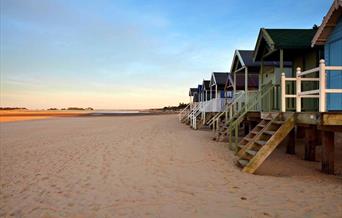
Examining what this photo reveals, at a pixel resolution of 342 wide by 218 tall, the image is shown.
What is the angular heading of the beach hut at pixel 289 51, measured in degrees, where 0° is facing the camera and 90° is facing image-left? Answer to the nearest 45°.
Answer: approximately 45°

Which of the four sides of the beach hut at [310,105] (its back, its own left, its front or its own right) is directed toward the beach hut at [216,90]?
right

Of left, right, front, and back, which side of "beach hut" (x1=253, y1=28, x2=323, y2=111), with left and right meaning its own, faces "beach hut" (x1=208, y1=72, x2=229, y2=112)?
right

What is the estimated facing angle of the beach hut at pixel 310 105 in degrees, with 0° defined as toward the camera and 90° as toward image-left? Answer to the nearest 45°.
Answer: approximately 45°
